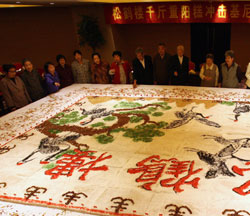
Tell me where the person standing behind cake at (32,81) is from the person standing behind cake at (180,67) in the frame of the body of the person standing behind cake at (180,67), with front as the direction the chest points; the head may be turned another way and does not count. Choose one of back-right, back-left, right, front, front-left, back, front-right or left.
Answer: right

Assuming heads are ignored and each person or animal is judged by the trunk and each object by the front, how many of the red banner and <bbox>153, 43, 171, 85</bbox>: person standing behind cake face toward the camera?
2

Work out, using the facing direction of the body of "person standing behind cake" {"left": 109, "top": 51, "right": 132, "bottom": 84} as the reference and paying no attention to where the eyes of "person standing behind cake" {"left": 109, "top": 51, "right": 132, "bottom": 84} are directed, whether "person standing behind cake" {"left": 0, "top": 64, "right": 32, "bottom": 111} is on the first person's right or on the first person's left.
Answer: on the first person's right

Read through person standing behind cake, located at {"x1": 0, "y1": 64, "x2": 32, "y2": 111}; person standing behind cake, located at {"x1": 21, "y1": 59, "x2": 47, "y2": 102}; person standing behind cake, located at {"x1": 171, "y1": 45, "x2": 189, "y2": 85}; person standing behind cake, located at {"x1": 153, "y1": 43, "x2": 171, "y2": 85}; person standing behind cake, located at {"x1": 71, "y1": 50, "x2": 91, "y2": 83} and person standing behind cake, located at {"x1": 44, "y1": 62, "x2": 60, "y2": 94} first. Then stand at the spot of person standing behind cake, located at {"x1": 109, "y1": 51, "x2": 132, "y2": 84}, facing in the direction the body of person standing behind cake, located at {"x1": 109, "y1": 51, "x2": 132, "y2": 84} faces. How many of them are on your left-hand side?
2

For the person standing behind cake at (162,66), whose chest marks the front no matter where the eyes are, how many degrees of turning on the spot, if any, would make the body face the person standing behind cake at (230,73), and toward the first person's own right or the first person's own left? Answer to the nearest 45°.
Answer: approximately 45° to the first person's own left

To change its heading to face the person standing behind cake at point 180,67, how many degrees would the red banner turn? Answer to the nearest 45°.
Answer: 0° — it already faces them

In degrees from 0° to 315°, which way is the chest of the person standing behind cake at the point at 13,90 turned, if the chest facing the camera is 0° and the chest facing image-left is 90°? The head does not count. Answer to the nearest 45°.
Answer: approximately 315°

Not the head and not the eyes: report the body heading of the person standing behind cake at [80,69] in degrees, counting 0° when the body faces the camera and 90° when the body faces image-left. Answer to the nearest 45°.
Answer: approximately 0°

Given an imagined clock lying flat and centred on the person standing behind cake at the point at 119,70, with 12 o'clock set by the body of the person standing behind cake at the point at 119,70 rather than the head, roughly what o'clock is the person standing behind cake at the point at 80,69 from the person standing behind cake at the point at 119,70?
the person standing behind cake at the point at 80,69 is roughly at 4 o'clock from the person standing behind cake at the point at 119,70.
